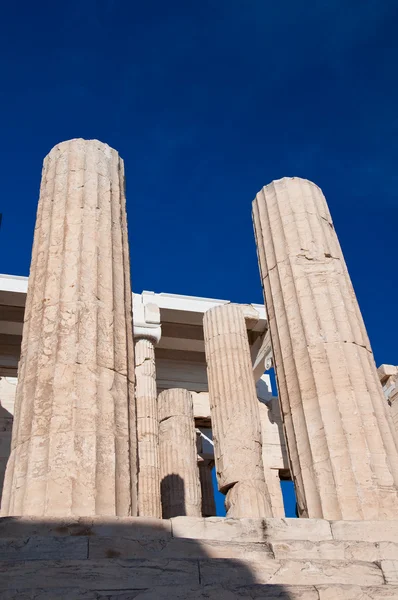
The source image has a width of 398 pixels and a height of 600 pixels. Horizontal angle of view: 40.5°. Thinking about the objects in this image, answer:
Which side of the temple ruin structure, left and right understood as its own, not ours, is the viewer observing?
front
